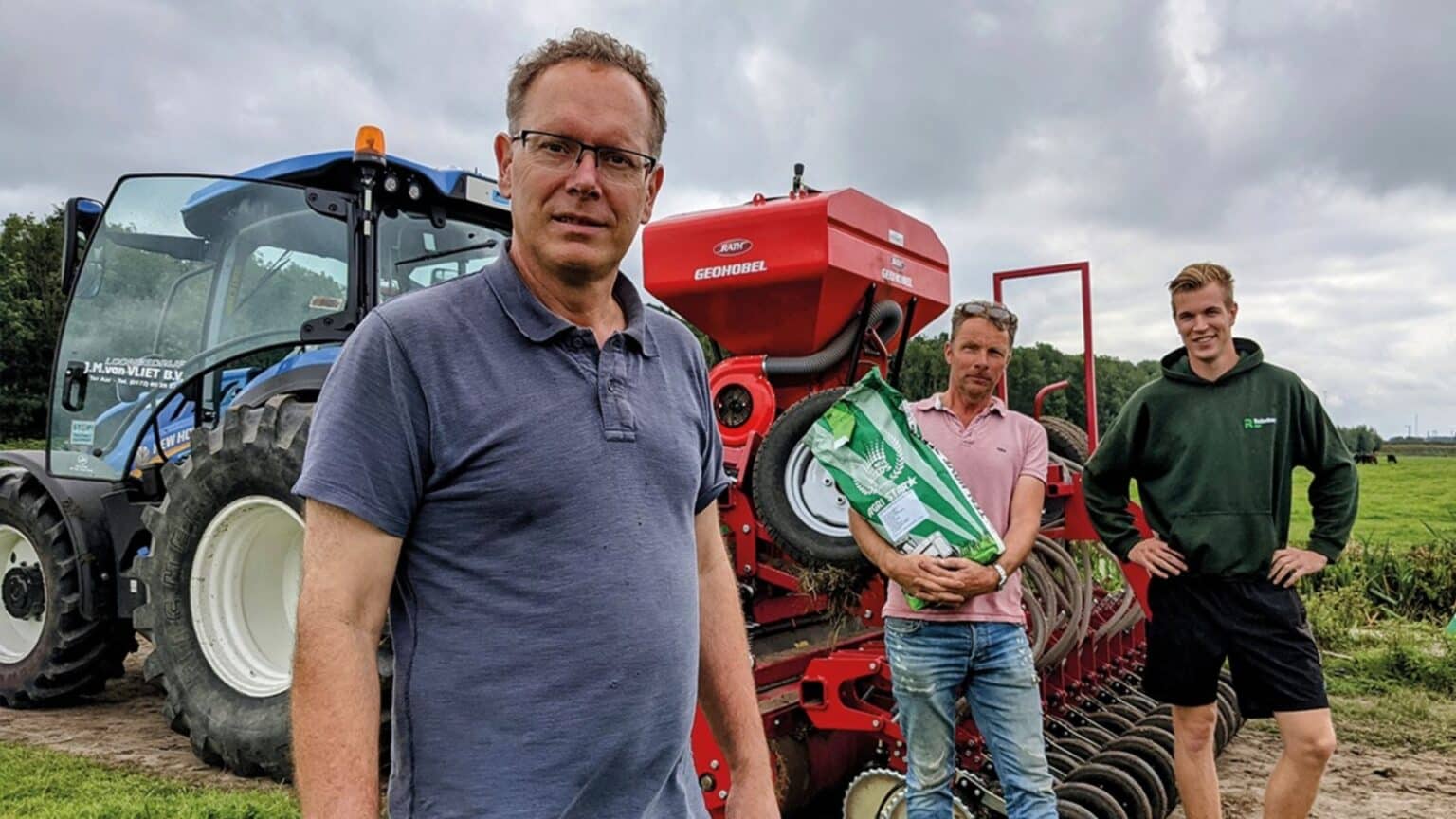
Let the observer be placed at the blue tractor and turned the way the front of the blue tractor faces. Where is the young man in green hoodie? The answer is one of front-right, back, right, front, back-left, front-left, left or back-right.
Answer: back

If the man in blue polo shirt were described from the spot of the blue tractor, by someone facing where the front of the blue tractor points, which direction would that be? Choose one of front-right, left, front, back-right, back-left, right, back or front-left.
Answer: back-left

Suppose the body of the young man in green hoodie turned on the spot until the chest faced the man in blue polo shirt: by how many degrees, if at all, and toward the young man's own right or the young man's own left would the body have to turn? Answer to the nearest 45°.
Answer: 0° — they already face them

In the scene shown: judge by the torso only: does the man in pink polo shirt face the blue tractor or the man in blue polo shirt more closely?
the man in blue polo shirt

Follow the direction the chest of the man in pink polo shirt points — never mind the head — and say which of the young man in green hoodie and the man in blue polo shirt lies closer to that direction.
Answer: the man in blue polo shirt

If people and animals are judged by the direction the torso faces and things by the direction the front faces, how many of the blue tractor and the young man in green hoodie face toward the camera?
1

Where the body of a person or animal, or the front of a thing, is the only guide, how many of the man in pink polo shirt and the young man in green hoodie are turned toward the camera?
2

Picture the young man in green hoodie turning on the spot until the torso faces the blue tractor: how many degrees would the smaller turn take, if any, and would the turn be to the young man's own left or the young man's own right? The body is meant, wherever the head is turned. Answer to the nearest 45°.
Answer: approximately 90° to the young man's own right

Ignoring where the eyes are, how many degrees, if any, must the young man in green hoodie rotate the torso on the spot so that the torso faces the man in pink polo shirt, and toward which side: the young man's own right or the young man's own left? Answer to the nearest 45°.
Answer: approximately 45° to the young man's own right

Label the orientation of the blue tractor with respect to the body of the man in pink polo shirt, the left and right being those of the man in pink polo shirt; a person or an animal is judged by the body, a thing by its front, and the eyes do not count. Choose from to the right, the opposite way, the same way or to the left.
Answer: to the right

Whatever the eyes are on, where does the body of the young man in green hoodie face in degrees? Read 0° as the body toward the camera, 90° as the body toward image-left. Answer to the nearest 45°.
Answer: approximately 0°

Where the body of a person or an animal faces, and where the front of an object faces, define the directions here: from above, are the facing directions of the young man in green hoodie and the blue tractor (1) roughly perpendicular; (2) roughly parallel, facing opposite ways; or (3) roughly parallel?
roughly perpendicular
